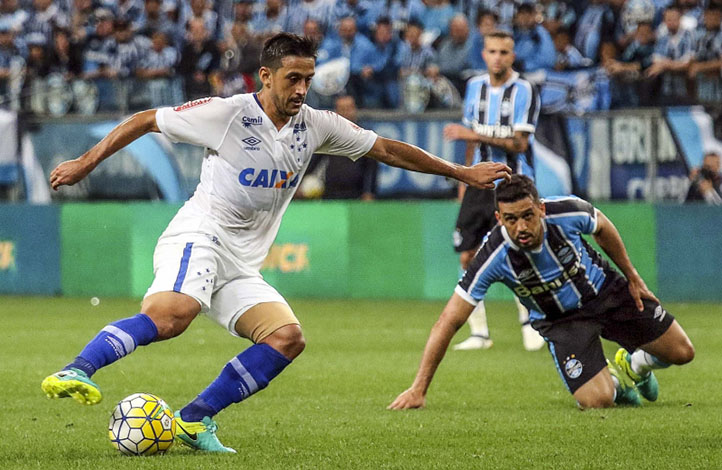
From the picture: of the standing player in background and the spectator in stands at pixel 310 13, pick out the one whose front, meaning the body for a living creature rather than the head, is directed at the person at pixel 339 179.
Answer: the spectator in stands at pixel 310 13

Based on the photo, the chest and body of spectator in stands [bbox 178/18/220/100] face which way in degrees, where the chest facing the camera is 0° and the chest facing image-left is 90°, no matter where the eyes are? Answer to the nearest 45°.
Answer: approximately 0°

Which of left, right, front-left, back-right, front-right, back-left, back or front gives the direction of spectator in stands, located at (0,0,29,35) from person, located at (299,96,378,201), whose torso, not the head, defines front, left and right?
back-right

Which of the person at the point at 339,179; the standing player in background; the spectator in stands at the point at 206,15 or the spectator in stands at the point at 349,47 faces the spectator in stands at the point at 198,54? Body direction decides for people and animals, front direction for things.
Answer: the spectator in stands at the point at 206,15

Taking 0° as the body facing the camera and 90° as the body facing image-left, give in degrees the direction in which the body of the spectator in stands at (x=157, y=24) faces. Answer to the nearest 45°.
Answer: approximately 0°
